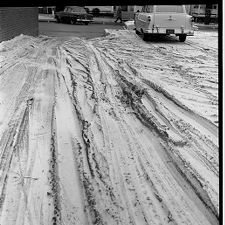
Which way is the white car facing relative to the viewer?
away from the camera
